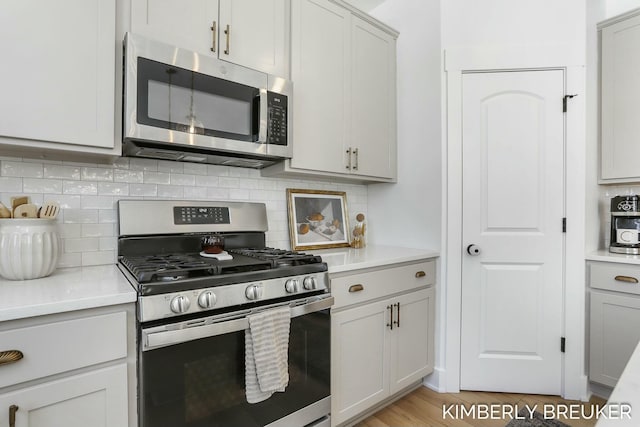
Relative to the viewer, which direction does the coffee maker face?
toward the camera

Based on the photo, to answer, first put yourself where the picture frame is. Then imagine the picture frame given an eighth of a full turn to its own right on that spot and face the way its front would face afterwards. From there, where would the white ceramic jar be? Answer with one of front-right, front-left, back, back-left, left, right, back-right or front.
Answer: front-right

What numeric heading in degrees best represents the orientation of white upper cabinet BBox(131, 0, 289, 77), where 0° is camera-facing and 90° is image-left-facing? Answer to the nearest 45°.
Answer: approximately 315°

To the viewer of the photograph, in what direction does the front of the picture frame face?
facing the viewer and to the right of the viewer

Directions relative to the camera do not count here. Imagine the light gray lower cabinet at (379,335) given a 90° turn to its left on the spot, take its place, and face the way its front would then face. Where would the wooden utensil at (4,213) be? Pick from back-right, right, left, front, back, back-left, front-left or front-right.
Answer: back

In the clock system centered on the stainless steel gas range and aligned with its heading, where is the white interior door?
The white interior door is roughly at 10 o'clock from the stainless steel gas range.

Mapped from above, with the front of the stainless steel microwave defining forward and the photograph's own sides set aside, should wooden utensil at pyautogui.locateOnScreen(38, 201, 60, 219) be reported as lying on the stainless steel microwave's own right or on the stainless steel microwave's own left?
on the stainless steel microwave's own right
